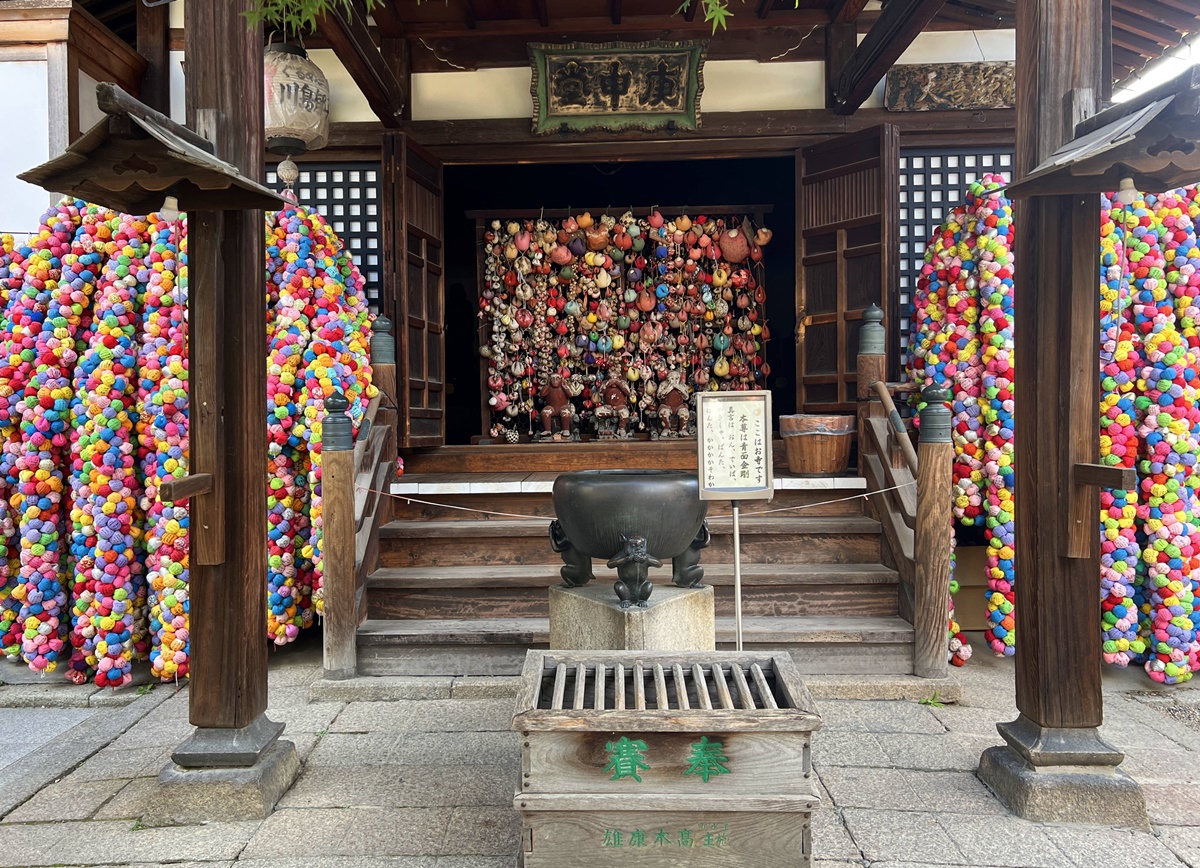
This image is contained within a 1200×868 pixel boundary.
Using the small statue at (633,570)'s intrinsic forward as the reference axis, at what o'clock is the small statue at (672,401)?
the small statue at (672,401) is roughly at 6 o'clock from the small statue at (633,570).

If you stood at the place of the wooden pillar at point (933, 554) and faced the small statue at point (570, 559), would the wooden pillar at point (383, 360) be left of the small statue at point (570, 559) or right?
right

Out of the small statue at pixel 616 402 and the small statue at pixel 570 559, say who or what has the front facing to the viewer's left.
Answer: the small statue at pixel 570 559

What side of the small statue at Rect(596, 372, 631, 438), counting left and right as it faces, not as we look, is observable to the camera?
front

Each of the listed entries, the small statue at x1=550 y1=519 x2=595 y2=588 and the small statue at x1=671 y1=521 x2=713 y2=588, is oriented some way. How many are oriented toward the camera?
0

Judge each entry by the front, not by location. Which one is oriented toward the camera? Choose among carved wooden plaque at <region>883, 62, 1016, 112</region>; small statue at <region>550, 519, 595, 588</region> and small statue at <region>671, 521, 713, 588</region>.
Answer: the carved wooden plaque

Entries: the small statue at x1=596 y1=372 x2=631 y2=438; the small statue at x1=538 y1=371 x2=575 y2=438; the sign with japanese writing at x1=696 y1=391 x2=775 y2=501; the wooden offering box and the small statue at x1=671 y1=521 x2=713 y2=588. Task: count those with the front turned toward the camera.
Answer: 4

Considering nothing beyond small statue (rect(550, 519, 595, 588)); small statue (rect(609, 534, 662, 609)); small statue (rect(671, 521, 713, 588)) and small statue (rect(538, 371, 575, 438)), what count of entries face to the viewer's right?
1

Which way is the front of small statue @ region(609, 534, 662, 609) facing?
toward the camera

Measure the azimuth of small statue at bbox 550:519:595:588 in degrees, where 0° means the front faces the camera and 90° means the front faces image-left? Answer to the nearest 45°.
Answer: approximately 90°

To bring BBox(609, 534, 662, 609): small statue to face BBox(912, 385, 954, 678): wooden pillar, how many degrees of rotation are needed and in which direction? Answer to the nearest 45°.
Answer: approximately 135° to its left

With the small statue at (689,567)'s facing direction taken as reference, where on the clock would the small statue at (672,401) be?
the small statue at (672,401) is roughly at 9 o'clock from the small statue at (689,567).

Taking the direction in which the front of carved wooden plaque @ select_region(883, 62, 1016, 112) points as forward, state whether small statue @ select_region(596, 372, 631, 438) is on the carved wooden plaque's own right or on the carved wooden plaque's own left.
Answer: on the carved wooden plaque's own right

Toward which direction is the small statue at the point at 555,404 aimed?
toward the camera

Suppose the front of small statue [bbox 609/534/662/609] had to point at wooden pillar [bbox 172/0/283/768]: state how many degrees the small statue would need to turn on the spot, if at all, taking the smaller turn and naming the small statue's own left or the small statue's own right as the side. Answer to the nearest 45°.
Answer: approximately 90° to the small statue's own right

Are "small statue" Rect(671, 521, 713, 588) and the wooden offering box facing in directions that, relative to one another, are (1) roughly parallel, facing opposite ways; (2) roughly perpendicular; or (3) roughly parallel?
roughly perpendicular

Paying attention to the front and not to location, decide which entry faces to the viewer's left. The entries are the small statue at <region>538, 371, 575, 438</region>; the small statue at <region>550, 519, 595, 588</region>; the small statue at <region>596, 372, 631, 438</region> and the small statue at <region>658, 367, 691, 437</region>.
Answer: the small statue at <region>550, 519, 595, 588</region>

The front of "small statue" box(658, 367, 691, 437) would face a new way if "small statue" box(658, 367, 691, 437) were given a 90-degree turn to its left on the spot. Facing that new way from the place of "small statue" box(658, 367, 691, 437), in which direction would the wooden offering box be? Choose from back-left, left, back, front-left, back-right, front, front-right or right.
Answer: right
